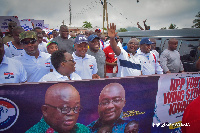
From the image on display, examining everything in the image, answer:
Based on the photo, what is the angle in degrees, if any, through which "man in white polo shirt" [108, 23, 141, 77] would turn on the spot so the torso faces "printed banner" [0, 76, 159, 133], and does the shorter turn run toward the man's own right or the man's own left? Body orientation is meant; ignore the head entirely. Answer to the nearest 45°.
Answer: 0° — they already face it

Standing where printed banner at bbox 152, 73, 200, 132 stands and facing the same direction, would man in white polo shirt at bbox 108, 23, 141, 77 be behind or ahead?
behind

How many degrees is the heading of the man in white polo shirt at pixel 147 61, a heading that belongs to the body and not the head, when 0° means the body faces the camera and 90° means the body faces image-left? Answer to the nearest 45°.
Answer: approximately 0°

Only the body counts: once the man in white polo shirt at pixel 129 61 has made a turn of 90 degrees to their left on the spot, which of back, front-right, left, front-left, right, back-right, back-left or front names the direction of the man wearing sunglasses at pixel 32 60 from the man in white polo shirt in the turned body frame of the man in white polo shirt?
back-right

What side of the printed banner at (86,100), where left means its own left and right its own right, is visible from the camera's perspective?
front

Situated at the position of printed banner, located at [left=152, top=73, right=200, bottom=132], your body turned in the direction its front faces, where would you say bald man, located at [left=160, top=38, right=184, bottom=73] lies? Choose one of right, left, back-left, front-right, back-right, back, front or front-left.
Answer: back

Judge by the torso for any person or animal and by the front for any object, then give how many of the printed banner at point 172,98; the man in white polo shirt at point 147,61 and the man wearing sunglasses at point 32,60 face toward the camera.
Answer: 3

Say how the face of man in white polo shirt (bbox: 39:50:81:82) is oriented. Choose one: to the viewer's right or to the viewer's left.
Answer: to the viewer's right
